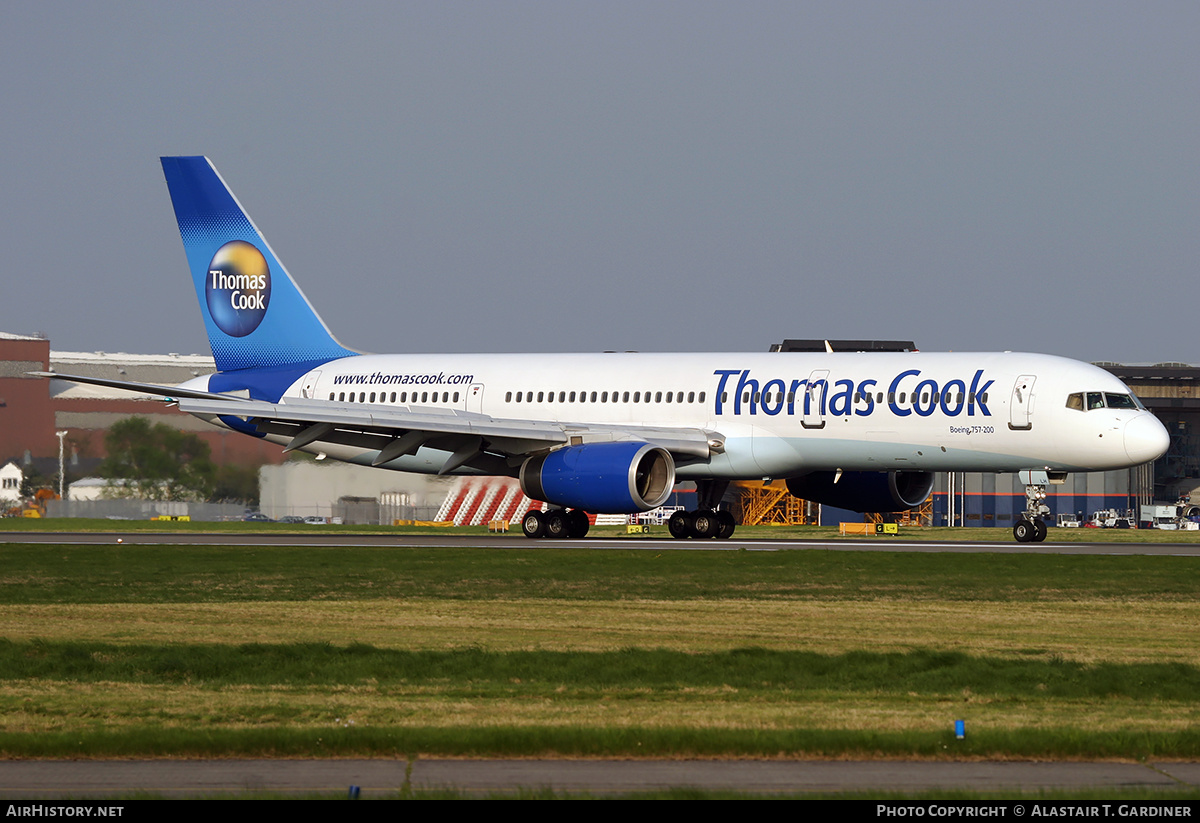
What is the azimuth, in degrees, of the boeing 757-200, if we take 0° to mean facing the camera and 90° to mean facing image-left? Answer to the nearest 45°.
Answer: approximately 315°
